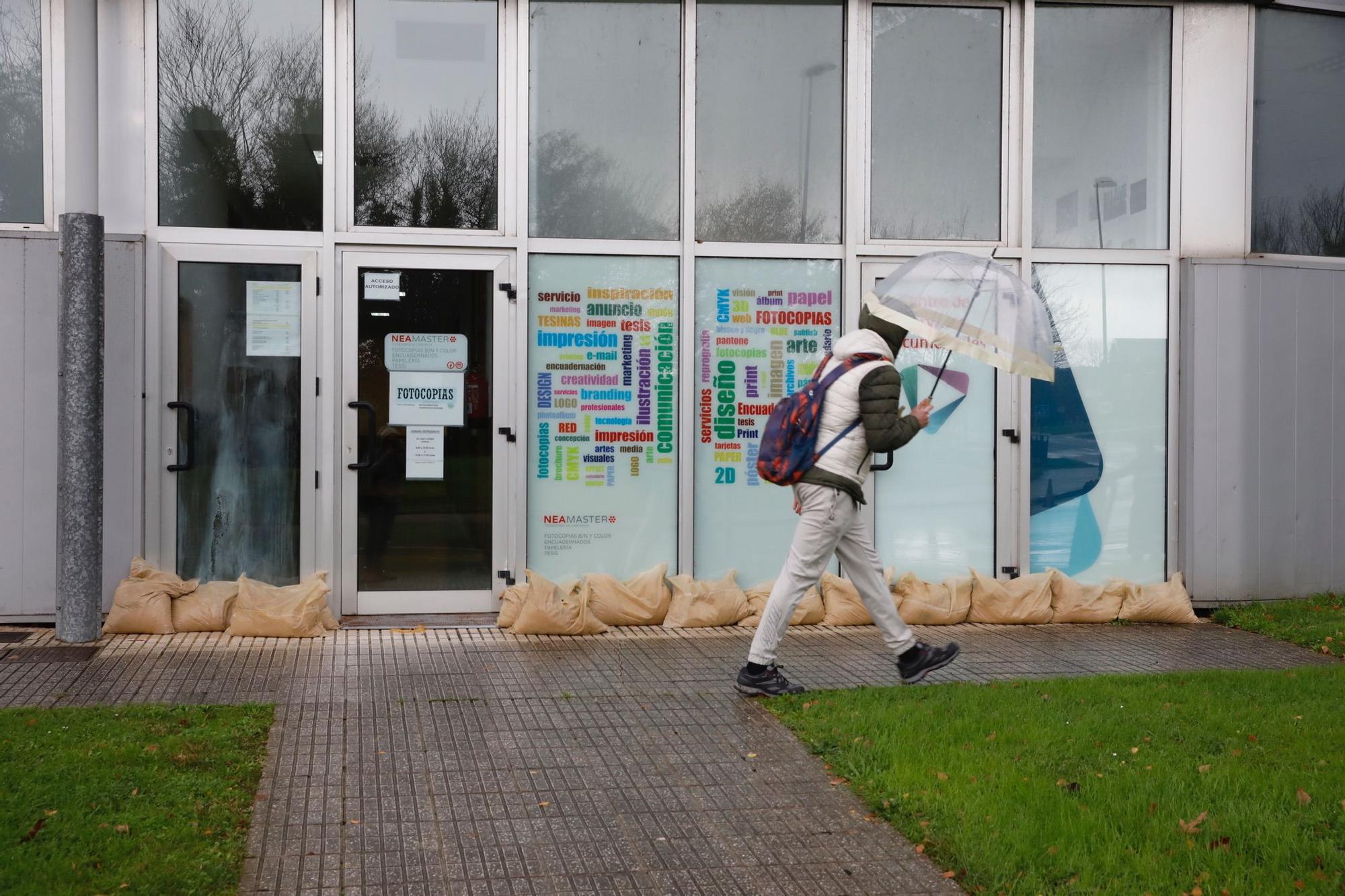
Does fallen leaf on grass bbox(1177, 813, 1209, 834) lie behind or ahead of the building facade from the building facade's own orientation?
ahead

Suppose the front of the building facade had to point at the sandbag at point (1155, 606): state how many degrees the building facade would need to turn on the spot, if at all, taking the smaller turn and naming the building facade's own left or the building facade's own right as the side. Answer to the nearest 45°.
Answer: approximately 90° to the building facade's own left

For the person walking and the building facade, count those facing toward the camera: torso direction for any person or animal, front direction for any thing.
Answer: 1

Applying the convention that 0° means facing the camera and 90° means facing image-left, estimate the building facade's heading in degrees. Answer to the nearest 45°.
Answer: approximately 0°

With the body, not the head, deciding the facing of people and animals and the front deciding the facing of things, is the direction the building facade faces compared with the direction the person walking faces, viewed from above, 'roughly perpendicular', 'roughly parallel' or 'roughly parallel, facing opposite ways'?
roughly perpendicular

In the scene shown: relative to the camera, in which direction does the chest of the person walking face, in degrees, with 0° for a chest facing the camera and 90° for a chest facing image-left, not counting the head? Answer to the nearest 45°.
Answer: approximately 270°

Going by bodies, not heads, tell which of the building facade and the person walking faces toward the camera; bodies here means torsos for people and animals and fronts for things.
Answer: the building facade

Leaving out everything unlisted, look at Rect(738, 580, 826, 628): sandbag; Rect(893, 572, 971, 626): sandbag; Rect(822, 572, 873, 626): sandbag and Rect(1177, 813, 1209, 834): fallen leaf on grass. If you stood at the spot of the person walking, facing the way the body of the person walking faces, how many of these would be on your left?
3

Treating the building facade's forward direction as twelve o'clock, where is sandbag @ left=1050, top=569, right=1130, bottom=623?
The sandbag is roughly at 9 o'clock from the building facade.

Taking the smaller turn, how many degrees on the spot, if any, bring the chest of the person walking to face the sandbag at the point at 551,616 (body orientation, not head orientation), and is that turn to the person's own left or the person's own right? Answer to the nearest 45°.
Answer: approximately 135° to the person's own left
